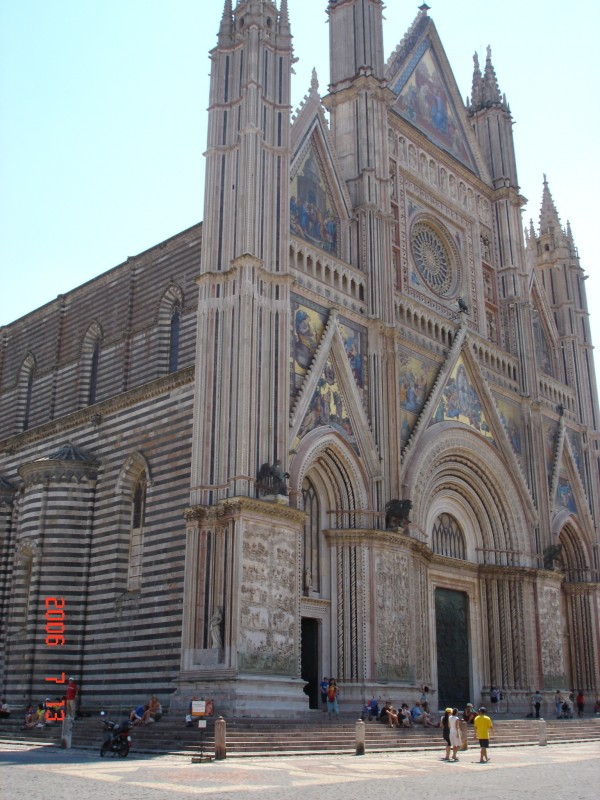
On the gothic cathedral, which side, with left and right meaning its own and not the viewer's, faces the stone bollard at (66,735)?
right

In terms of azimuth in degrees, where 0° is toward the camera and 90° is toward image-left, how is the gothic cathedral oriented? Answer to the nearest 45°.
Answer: approximately 315°
